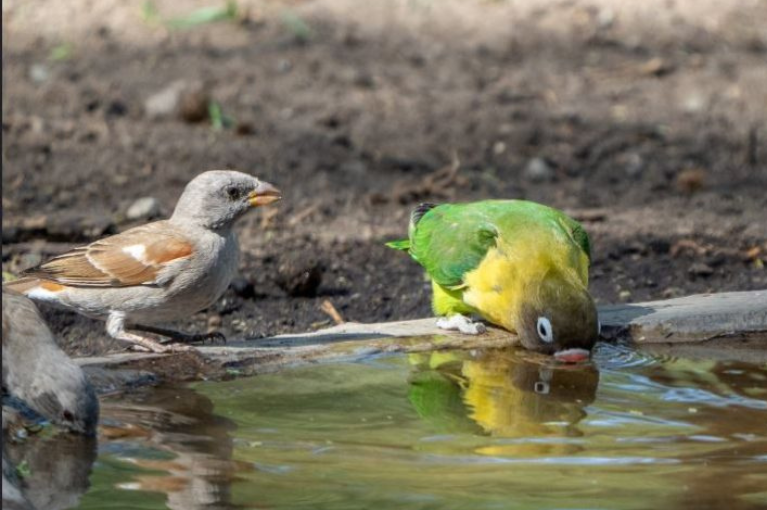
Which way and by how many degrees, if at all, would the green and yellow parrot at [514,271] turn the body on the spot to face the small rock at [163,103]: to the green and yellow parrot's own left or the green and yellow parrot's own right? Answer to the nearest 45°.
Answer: approximately 180°

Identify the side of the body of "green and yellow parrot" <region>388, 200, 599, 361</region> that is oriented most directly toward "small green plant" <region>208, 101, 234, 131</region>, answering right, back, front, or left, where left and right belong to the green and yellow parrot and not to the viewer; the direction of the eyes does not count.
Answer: back

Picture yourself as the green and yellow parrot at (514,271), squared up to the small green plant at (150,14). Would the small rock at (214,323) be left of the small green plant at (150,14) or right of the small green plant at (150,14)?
left

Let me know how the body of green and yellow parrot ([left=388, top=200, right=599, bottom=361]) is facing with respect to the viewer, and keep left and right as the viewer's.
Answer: facing the viewer and to the right of the viewer

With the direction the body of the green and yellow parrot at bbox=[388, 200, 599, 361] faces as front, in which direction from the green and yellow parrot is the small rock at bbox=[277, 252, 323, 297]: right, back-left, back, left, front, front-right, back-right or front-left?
back

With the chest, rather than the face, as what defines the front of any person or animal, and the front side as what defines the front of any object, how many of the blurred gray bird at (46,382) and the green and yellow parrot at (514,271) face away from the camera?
0

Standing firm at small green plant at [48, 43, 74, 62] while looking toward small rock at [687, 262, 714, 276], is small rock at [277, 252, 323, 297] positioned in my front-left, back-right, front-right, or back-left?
front-right

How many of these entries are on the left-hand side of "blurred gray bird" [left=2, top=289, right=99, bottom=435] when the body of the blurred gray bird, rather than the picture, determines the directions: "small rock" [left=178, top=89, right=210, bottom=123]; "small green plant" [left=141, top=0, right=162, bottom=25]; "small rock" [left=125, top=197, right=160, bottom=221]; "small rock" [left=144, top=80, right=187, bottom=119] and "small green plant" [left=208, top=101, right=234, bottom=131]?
5

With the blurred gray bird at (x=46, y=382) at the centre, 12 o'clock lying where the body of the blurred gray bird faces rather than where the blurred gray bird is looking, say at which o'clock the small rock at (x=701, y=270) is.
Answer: The small rock is roughly at 11 o'clock from the blurred gray bird.

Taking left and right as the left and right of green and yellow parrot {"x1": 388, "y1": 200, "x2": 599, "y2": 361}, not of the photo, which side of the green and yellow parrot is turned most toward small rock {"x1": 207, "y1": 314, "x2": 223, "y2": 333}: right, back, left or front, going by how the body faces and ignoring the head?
back

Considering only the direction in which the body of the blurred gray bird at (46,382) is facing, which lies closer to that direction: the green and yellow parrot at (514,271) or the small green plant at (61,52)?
the green and yellow parrot

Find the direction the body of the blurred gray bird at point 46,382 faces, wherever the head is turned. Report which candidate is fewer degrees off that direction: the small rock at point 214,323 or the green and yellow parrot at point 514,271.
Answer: the green and yellow parrot

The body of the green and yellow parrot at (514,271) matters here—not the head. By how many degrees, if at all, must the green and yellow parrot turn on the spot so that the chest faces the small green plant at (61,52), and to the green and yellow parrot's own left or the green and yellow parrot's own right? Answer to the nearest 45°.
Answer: approximately 180°

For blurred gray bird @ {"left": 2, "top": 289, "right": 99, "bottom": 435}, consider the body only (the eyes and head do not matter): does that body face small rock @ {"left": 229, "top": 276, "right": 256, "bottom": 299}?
no

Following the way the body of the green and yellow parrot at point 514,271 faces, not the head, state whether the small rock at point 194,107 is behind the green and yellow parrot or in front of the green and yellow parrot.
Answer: behind

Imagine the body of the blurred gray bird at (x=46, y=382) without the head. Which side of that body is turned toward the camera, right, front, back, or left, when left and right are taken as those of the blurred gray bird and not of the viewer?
right

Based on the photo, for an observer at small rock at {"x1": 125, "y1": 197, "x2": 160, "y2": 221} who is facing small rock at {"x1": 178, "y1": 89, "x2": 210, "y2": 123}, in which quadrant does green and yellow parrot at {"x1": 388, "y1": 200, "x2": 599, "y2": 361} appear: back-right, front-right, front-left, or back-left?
back-right

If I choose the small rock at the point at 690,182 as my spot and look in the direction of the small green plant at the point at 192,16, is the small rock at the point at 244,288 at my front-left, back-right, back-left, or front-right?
front-left

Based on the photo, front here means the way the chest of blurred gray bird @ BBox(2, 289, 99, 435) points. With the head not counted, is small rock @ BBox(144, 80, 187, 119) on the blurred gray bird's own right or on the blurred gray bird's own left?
on the blurred gray bird's own left

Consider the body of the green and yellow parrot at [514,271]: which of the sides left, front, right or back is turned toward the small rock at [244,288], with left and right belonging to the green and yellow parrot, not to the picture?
back
